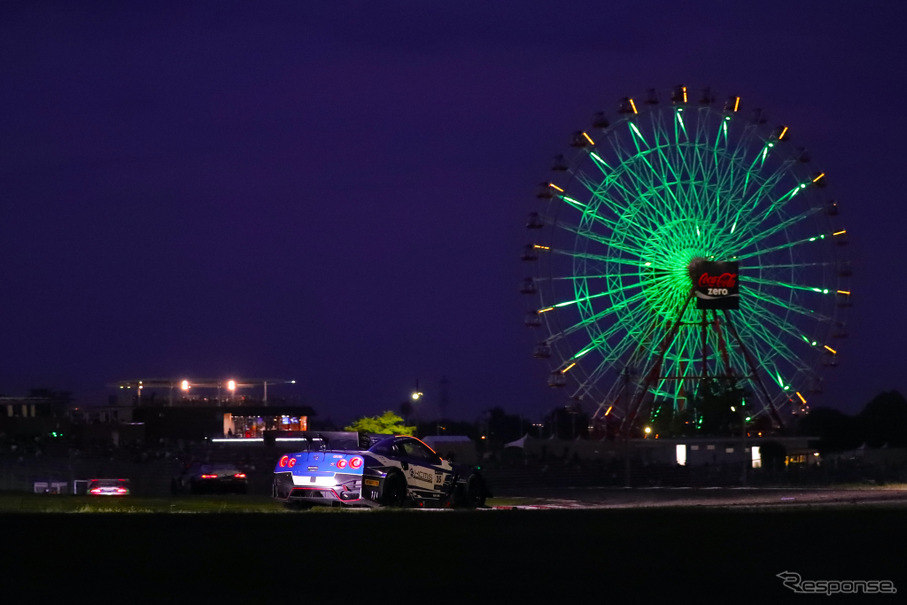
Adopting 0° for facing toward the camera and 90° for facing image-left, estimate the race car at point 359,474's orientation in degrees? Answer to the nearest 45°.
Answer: approximately 225°

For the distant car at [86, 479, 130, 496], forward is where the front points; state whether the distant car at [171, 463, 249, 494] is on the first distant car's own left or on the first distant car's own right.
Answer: on the first distant car's own right

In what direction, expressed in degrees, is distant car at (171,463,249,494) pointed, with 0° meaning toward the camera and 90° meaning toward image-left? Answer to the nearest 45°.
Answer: approximately 135°

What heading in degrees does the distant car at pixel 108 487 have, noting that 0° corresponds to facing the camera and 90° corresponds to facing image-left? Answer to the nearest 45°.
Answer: approximately 180°

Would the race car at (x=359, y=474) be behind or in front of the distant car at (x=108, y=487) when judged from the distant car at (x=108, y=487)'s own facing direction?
behind

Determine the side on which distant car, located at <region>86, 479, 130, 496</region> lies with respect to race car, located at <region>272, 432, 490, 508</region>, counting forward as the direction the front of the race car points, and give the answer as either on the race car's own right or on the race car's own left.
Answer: on the race car's own left
